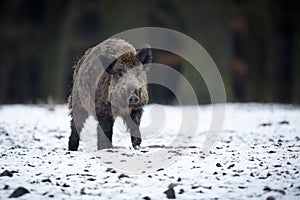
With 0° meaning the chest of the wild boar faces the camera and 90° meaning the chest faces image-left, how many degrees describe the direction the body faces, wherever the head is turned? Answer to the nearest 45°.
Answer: approximately 315°
